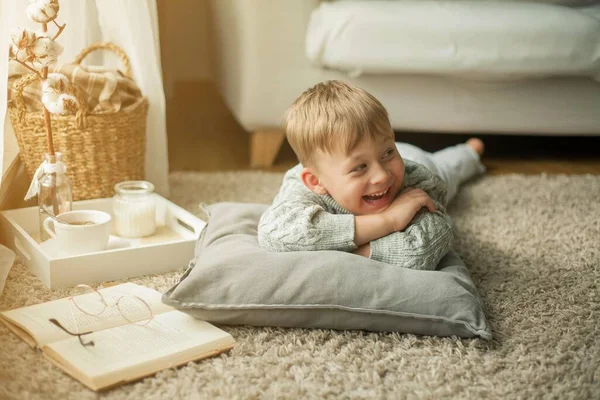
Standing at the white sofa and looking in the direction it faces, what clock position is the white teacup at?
The white teacup is roughly at 1 o'clock from the white sofa.

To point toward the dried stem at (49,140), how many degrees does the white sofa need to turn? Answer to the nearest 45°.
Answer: approximately 45° to its right

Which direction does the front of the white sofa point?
toward the camera

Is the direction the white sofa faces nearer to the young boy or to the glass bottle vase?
the young boy

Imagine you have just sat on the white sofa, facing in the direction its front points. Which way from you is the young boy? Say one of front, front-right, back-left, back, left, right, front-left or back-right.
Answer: front

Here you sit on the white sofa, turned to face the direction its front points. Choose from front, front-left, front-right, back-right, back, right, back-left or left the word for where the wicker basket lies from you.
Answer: front-right

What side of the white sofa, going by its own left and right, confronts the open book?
front

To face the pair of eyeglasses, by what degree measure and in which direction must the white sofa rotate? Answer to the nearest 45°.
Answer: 0° — it already faces it

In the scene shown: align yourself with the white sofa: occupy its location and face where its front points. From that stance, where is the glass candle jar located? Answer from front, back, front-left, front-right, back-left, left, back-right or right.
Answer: front-right

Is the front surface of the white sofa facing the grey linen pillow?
yes

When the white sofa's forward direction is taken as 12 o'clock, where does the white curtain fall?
The white curtain is roughly at 2 o'clock from the white sofa.
